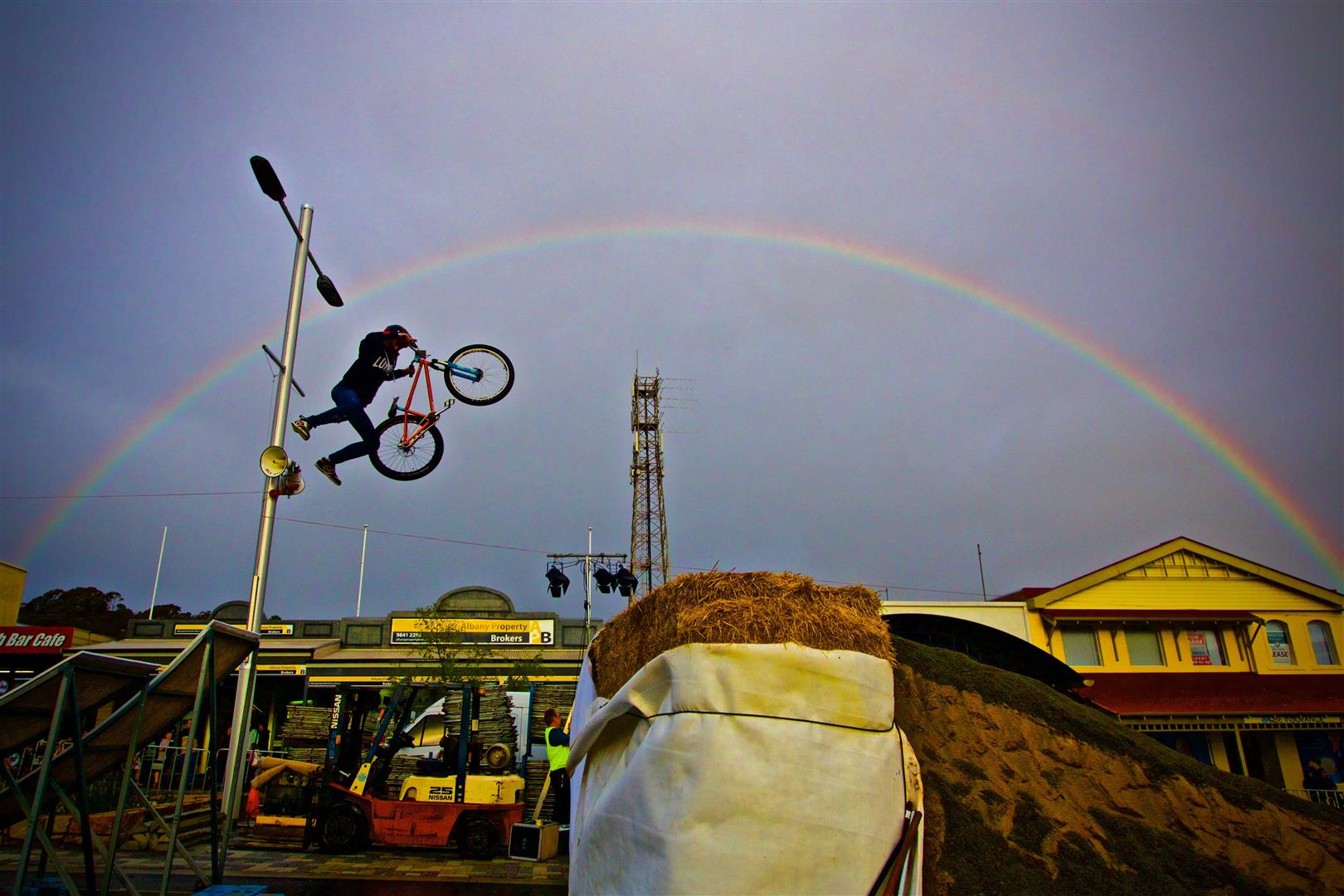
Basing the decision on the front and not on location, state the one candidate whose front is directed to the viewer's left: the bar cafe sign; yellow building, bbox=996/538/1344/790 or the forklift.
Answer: the forklift

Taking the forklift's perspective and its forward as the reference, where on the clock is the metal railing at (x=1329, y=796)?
The metal railing is roughly at 6 o'clock from the forklift.

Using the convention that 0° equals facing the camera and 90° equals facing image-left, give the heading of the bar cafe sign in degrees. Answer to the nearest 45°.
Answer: approximately 0°

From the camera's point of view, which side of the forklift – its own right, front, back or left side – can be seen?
left

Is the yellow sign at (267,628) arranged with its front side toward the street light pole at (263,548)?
yes

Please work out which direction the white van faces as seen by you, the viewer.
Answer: facing to the left of the viewer

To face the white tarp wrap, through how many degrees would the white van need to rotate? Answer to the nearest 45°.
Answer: approximately 90° to its left
